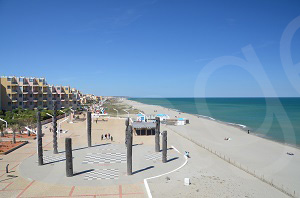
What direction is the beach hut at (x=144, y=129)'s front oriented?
toward the camera
